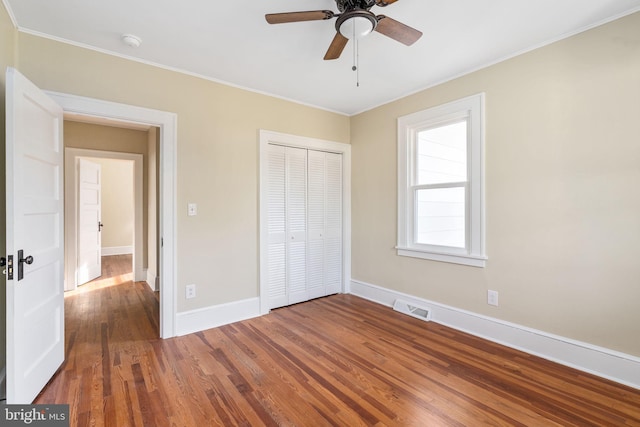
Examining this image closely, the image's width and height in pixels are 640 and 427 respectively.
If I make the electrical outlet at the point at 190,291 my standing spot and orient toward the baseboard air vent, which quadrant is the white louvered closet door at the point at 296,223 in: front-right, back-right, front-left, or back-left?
front-left

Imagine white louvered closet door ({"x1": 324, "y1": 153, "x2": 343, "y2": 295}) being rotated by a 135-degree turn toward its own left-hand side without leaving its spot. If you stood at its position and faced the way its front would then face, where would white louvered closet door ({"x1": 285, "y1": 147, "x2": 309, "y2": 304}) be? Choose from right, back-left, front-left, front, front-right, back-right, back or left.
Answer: back-left

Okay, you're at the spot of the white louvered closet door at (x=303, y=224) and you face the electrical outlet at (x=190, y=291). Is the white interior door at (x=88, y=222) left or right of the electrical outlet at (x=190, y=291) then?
right

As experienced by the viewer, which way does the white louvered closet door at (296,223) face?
facing the viewer and to the right of the viewer

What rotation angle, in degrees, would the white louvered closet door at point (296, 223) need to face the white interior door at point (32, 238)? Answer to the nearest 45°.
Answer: approximately 90° to its right

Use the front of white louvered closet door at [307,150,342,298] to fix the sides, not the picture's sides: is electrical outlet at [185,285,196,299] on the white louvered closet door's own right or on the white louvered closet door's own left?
on the white louvered closet door's own right

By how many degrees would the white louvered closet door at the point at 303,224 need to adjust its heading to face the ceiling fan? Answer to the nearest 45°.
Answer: approximately 45° to its right

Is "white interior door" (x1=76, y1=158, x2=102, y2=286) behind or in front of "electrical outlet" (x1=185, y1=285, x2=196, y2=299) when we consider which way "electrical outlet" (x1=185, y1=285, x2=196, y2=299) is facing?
behind

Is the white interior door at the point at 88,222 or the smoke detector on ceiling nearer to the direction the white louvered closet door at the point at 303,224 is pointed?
the smoke detector on ceiling

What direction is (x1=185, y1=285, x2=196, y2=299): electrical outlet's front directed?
toward the camera

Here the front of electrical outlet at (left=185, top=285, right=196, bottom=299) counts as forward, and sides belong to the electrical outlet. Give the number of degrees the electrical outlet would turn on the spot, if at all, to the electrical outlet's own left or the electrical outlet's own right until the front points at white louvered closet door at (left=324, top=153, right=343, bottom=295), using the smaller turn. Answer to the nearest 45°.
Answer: approximately 90° to the electrical outlet's own left

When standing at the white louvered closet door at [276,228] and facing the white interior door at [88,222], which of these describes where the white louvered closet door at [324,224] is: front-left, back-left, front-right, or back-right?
back-right

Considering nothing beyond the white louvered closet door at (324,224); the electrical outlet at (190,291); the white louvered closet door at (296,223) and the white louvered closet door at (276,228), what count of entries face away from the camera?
0

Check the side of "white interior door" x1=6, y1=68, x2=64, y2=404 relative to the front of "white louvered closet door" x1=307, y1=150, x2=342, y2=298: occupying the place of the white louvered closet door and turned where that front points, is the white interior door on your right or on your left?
on your right

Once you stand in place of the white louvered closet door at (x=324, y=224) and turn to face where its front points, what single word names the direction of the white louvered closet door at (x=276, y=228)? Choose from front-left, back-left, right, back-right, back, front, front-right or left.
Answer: right

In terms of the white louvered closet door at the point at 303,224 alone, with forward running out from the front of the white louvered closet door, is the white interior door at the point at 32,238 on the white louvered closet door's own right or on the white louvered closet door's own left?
on the white louvered closet door's own right

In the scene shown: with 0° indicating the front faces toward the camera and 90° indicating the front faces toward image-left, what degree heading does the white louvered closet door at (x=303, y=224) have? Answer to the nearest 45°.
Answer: approximately 315°

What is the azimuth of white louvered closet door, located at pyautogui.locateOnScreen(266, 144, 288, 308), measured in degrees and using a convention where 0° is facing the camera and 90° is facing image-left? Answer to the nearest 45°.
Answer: approximately 315°

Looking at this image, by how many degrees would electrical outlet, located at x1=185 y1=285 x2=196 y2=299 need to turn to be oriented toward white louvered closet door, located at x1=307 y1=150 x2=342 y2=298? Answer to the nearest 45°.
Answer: approximately 90° to its left
